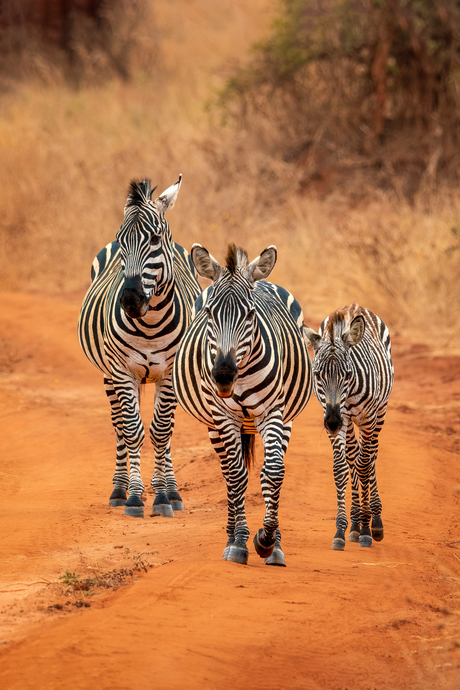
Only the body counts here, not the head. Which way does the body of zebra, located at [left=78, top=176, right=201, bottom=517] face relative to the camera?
toward the camera

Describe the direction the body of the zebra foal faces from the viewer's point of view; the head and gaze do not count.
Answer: toward the camera

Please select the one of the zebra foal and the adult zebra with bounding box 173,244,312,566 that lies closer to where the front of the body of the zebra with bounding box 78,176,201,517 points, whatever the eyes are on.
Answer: the adult zebra

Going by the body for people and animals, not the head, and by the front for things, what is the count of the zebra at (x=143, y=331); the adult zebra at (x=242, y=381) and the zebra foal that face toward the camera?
3

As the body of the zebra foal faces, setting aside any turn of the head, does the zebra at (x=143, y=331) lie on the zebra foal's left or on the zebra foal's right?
on the zebra foal's right

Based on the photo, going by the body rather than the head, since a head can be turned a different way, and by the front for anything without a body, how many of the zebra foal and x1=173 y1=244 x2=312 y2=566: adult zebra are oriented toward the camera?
2

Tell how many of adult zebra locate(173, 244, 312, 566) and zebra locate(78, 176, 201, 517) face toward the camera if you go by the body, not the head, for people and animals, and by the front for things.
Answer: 2

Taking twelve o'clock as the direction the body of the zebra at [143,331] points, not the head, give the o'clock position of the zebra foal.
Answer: The zebra foal is roughly at 10 o'clock from the zebra.

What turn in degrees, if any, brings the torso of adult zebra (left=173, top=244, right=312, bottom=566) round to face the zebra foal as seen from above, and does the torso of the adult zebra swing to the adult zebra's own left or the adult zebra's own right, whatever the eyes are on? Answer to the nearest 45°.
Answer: approximately 135° to the adult zebra's own left

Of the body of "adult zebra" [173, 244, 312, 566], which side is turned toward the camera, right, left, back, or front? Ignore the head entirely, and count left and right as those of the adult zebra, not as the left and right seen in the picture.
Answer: front

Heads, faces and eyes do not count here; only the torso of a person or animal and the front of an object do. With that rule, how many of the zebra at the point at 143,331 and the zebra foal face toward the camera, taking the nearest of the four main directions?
2
